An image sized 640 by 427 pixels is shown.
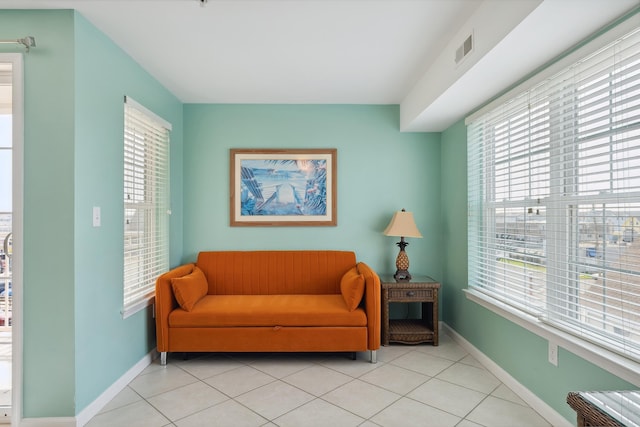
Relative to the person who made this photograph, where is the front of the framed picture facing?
facing the viewer

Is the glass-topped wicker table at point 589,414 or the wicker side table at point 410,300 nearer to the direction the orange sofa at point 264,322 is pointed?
the glass-topped wicker table

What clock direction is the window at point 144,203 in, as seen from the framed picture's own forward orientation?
The window is roughly at 2 o'clock from the framed picture.

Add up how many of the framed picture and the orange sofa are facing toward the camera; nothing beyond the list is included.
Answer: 2

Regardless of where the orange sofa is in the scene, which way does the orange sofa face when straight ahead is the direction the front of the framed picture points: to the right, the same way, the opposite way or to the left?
the same way

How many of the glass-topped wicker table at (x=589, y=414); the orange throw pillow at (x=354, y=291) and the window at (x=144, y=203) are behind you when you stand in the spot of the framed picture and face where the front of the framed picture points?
0

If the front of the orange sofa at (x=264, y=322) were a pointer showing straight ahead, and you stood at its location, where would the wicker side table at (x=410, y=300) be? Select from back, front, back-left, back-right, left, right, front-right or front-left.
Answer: left

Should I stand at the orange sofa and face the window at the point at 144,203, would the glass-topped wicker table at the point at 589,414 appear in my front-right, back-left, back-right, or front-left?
back-left

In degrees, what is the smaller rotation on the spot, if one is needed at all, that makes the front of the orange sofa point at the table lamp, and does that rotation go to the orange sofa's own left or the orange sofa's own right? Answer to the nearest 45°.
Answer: approximately 90° to the orange sofa's own left

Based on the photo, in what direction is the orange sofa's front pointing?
toward the camera

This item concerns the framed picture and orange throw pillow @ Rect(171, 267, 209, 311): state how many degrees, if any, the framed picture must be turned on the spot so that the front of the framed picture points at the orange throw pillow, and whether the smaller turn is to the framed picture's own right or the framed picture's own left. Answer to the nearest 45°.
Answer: approximately 45° to the framed picture's own right

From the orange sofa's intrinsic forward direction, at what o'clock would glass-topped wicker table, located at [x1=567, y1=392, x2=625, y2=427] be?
The glass-topped wicker table is roughly at 11 o'clock from the orange sofa.

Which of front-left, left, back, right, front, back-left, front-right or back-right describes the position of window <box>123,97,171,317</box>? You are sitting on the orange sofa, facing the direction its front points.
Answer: right

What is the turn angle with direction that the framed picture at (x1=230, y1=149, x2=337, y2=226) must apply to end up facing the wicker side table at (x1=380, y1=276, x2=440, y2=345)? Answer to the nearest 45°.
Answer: approximately 45° to its left
